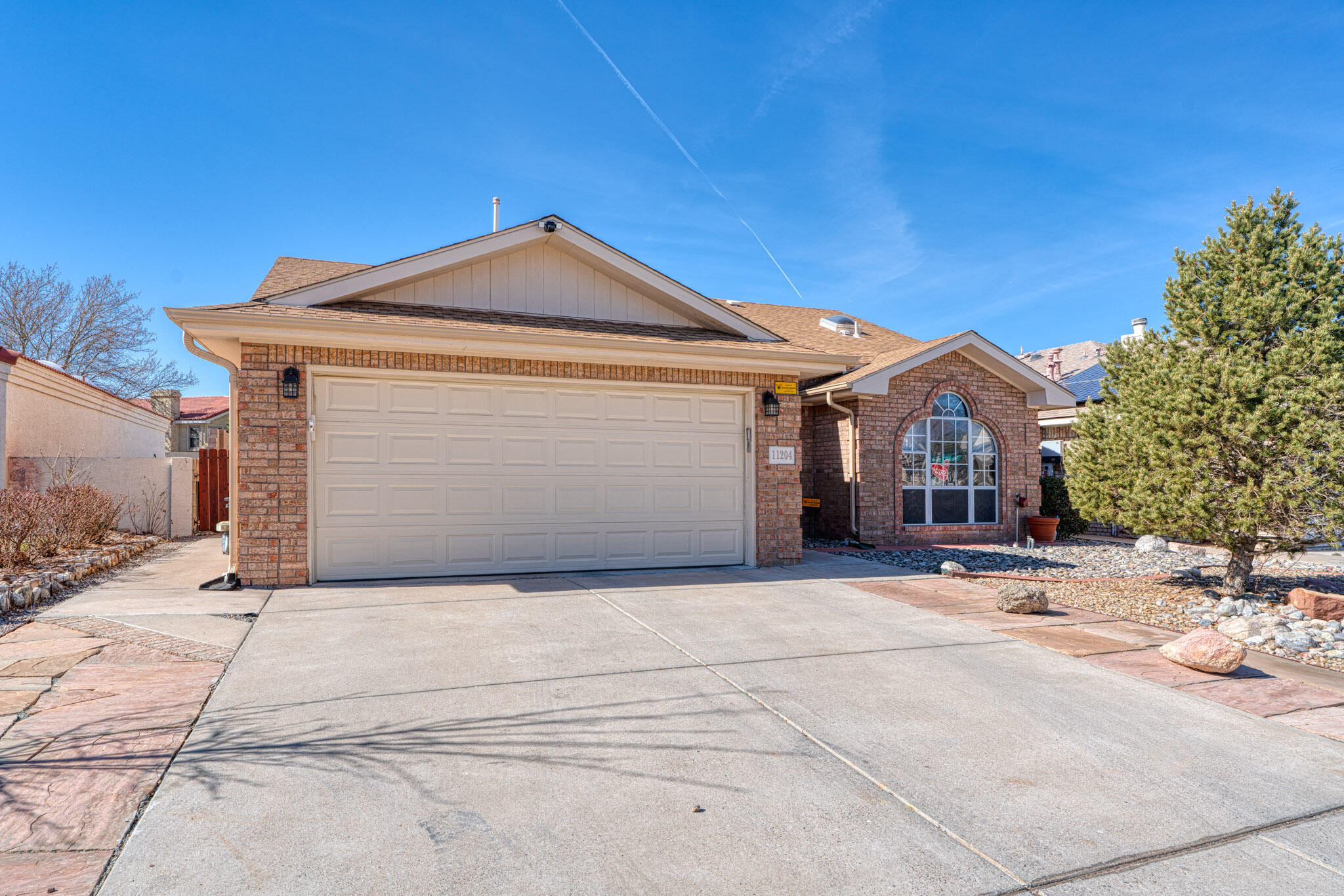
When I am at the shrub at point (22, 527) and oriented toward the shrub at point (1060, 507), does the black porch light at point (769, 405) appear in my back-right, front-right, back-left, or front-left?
front-right

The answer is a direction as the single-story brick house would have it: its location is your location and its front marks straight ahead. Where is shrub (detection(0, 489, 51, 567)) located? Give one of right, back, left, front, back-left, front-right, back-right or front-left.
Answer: right

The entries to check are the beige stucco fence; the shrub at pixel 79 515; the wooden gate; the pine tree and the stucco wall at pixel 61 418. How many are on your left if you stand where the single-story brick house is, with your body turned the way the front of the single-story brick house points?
1

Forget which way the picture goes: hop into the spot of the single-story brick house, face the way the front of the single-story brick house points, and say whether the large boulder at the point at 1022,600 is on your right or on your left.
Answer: on your left

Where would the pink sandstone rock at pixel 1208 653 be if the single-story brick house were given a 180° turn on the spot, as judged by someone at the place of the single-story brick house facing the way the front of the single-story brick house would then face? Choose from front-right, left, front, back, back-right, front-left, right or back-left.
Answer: back-right

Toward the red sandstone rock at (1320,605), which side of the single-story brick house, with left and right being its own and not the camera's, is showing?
left

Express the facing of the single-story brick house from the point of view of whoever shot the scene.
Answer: facing the viewer

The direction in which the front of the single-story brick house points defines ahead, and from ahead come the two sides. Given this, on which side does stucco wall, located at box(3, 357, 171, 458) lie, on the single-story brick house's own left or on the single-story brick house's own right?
on the single-story brick house's own right

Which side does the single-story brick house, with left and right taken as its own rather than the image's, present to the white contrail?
back

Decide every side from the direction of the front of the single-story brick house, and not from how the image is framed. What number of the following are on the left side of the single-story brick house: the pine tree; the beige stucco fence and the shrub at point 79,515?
1

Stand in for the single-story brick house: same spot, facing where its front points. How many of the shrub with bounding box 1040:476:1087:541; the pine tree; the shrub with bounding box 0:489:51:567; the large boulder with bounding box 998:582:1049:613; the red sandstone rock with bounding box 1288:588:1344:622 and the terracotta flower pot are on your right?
1

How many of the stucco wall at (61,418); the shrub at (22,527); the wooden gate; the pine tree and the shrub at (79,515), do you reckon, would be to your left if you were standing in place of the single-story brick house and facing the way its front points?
1
